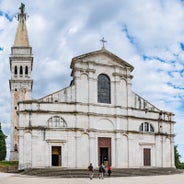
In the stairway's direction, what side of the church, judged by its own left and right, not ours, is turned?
front

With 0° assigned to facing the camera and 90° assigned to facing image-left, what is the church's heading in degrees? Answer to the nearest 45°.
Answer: approximately 0°

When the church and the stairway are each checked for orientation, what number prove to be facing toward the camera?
2

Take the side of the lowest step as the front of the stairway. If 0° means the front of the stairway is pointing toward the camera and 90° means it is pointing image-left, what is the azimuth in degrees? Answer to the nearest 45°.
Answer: approximately 0°

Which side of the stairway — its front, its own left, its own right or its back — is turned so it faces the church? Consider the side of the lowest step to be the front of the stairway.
back
